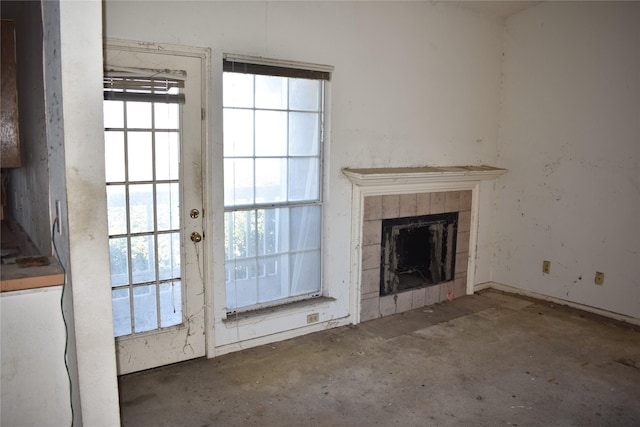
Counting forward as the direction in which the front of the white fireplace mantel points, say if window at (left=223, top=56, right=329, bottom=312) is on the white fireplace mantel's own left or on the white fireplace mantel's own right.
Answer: on the white fireplace mantel's own right

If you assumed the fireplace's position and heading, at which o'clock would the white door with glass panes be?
The white door with glass panes is roughly at 3 o'clock from the fireplace.

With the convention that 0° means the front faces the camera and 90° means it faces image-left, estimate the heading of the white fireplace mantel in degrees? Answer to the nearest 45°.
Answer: approximately 315°

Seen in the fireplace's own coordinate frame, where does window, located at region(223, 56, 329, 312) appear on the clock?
The window is roughly at 3 o'clock from the fireplace.
